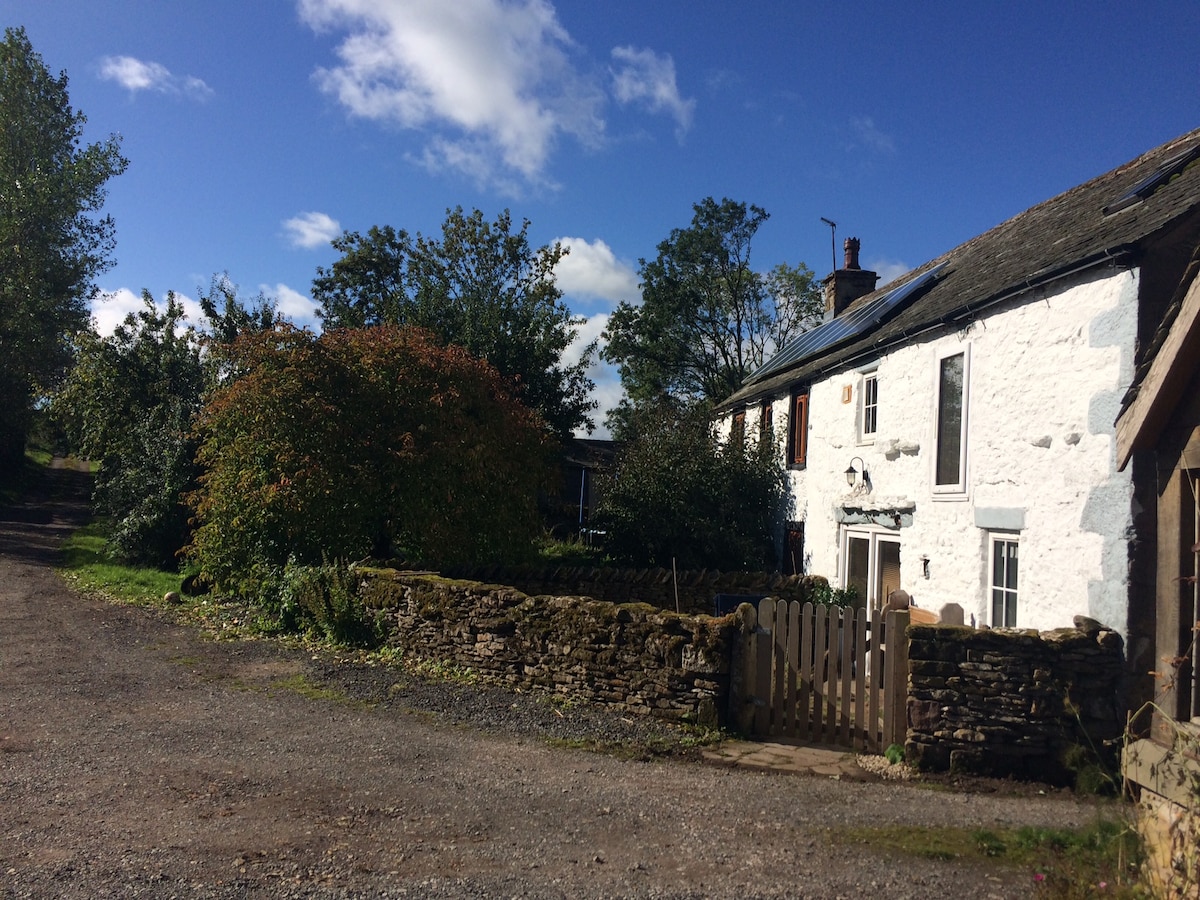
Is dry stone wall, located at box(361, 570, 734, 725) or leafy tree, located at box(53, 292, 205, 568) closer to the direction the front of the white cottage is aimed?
the dry stone wall

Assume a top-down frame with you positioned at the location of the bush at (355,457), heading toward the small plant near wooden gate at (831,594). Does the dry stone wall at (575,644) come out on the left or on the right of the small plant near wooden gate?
right

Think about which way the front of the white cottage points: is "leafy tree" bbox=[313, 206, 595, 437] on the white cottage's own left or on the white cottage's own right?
on the white cottage's own right

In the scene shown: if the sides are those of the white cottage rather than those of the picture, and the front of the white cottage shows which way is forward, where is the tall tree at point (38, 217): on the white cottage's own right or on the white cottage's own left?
on the white cottage's own right

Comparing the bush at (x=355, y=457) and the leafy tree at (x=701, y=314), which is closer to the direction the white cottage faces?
the bush

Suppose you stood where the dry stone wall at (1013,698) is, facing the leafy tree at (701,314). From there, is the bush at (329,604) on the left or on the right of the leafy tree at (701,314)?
left

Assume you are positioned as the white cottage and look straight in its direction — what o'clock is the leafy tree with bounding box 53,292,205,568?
The leafy tree is roughly at 2 o'clock from the white cottage.

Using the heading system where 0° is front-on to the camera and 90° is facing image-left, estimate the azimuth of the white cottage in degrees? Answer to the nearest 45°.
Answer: approximately 45°

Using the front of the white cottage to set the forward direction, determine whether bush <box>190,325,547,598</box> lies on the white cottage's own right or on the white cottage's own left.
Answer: on the white cottage's own right

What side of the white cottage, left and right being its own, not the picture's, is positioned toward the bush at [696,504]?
right
